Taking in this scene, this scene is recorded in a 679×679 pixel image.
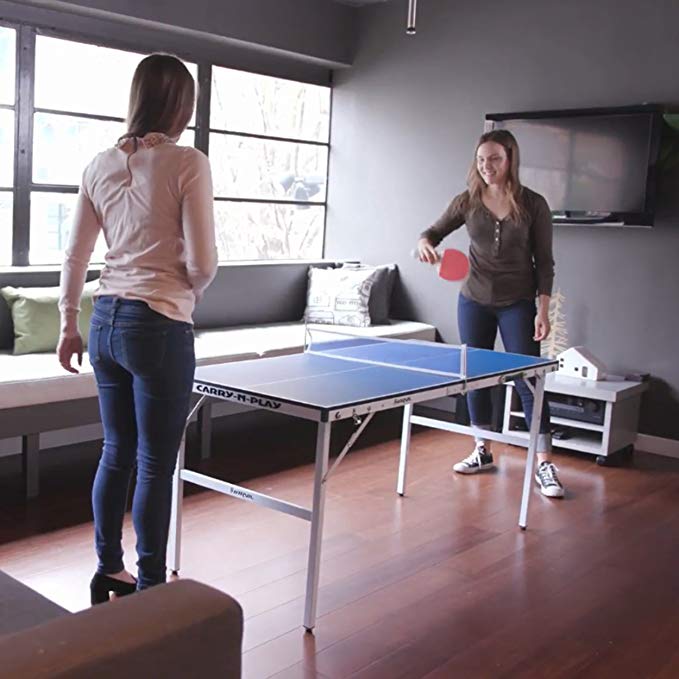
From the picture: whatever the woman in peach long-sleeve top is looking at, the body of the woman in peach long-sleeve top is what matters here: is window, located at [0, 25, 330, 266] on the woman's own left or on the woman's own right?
on the woman's own left

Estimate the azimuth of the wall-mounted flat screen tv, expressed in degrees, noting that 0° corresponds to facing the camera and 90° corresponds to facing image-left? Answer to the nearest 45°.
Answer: approximately 45°

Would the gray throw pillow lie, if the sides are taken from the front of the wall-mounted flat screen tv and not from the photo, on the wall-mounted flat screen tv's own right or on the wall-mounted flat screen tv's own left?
on the wall-mounted flat screen tv's own right

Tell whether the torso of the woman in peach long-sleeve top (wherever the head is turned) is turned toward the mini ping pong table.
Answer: yes

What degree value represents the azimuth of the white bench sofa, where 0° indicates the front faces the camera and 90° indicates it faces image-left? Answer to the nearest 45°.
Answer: approximately 315°

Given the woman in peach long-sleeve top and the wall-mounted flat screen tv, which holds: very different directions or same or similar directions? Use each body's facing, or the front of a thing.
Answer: very different directions

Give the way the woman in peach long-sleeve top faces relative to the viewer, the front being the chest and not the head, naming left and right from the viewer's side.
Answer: facing away from the viewer and to the right of the viewer
